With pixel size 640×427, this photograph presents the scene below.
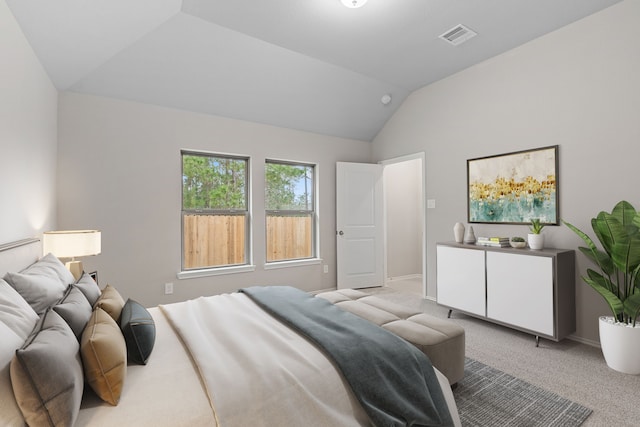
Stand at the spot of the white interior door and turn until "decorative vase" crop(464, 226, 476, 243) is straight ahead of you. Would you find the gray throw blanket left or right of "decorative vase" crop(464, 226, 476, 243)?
right

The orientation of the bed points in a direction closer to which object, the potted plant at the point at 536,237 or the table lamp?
the potted plant

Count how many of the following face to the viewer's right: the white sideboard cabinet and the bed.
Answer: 1

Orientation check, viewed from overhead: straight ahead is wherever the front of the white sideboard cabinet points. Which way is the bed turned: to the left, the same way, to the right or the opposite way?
the opposite way

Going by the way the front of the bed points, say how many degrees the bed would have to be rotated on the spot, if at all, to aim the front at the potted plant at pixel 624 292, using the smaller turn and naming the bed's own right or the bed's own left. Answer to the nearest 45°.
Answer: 0° — it already faces it

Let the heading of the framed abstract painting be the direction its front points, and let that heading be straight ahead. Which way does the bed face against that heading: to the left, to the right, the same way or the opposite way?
the opposite way

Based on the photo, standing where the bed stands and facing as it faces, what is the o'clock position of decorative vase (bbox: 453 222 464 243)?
The decorative vase is roughly at 11 o'clock from the bed.

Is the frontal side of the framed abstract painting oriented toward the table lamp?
yes

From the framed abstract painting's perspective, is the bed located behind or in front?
in front

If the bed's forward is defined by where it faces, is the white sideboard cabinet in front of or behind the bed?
in front

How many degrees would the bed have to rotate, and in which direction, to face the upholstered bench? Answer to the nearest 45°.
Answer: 0° — it already faces it

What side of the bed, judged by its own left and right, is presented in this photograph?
right

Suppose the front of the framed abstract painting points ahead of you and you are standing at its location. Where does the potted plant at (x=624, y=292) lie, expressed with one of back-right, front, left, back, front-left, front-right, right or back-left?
left

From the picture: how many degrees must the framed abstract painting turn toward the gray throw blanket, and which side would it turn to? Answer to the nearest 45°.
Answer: approximately 45° to its left

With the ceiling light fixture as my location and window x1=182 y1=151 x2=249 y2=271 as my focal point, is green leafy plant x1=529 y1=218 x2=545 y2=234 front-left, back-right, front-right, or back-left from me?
back-right
